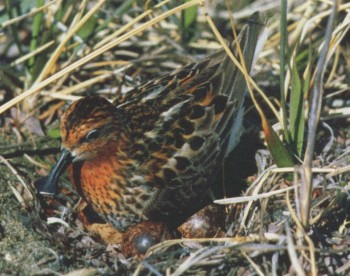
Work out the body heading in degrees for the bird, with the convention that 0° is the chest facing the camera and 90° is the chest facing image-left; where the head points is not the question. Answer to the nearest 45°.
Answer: approximately 45°
